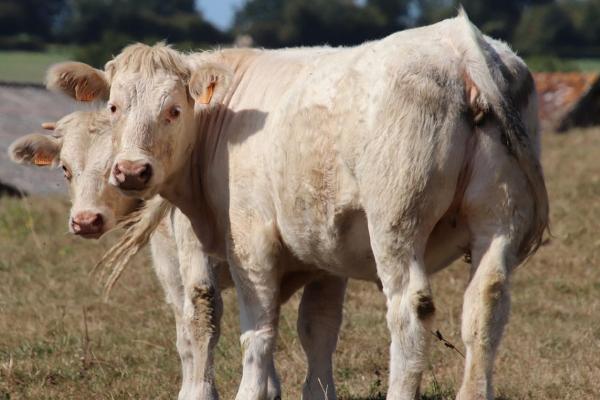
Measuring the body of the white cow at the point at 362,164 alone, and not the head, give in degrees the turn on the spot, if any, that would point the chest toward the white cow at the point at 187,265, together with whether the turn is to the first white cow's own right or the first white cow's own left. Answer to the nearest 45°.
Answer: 0° — it already faces it

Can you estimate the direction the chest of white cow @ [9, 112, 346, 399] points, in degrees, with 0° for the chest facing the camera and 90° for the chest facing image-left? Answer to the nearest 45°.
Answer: approximately 45°

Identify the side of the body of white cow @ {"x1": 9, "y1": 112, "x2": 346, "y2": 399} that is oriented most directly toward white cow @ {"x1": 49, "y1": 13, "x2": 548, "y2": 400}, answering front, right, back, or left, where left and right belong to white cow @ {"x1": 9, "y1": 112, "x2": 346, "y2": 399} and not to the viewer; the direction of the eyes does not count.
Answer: left
